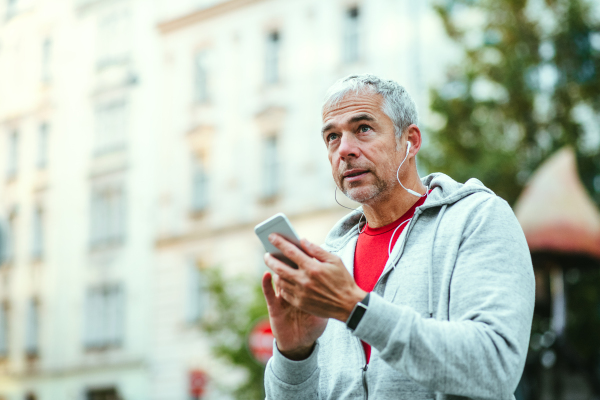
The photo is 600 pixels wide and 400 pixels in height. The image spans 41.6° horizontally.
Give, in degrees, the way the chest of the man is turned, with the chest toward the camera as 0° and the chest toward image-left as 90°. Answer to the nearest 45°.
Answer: approximately 45°

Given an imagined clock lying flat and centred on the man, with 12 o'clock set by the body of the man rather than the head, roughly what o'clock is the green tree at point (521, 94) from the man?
The green tree is roughly at 5 o'clock from the man.

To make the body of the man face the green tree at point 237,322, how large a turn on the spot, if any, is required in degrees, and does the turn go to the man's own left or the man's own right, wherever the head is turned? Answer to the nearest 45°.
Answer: approximately 135° to the man's own right

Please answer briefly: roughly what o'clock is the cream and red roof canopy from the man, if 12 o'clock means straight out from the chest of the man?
The cream and red roof canopy is roughly at 5 o'clock from the man.
